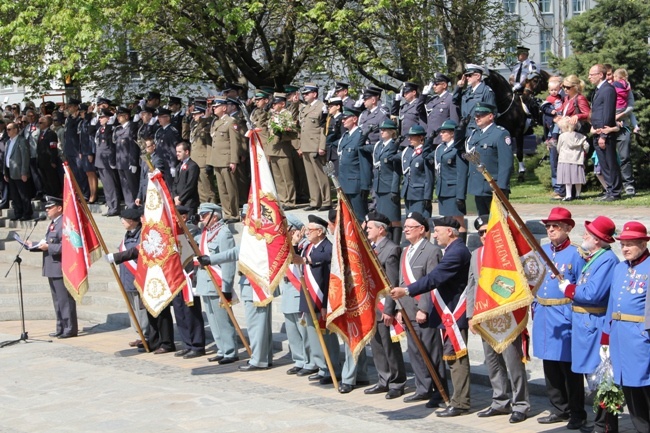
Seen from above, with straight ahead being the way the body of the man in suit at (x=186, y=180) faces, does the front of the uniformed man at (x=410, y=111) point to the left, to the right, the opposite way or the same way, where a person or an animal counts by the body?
the same way

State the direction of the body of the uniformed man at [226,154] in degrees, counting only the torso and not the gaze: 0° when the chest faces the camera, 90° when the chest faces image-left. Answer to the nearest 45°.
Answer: approximately 45°

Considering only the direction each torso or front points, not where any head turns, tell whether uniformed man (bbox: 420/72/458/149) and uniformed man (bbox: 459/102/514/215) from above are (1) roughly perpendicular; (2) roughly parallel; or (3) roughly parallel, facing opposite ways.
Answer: roughly parallel

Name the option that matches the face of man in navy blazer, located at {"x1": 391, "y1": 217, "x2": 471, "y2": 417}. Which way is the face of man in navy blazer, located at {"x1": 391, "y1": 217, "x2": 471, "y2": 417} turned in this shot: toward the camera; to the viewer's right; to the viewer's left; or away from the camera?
to the viewer's left

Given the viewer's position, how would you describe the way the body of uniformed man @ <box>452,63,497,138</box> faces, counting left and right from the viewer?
facing the viewer and to the left of the viewer

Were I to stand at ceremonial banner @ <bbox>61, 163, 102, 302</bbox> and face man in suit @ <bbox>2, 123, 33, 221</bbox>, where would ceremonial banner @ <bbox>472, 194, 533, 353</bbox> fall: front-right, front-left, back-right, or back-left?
back-right

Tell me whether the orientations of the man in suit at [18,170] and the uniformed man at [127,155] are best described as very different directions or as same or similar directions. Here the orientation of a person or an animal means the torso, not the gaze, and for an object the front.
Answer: same or similar directions

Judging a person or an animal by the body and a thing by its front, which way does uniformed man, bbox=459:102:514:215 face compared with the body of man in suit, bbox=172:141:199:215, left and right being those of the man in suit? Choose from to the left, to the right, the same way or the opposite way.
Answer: the same way

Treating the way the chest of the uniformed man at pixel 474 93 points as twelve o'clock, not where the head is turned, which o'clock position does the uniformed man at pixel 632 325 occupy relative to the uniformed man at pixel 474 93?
the uniformed man at pixel 632 325 is roughly at 10 o'clock from the uniformed man at pixel 474 93.

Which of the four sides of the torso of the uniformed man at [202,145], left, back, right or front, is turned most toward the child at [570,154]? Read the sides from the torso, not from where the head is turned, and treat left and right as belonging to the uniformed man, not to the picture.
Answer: left

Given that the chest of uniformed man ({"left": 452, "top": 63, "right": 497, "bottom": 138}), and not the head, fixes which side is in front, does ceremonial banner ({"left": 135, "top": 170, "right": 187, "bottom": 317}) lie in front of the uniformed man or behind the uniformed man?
in front

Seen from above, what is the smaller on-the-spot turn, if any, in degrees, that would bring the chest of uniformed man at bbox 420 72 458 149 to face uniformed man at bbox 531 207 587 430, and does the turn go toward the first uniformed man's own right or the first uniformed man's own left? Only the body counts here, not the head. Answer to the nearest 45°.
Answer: approximately 45° to the first uniformed man's own left
